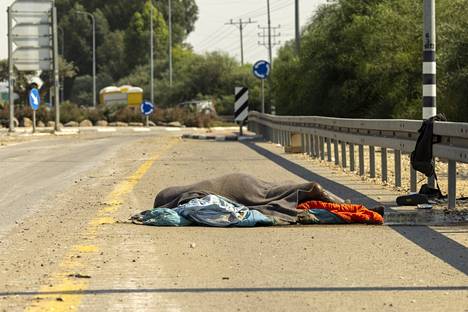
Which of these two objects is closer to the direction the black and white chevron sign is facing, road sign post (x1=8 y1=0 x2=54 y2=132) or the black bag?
the black bag

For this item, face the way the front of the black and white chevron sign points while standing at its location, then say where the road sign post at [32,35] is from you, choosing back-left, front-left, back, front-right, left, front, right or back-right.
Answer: back-right

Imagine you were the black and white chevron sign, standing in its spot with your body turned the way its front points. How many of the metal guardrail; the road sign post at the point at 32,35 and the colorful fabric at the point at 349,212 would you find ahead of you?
2

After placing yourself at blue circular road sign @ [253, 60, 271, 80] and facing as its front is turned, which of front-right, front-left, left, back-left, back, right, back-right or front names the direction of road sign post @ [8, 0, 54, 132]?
back-right

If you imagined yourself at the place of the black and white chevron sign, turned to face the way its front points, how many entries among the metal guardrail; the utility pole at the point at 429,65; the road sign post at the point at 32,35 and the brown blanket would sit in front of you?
3

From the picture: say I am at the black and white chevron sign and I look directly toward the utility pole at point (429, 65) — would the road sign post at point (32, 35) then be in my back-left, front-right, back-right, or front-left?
back-right

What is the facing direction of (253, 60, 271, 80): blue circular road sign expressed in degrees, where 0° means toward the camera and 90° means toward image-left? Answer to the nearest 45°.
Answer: approximately 0°

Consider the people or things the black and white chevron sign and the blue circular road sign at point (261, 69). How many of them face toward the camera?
2
